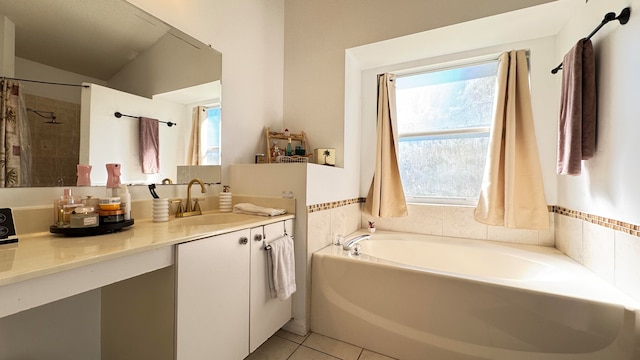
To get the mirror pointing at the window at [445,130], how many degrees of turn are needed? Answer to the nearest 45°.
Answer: approximately 45° to its left

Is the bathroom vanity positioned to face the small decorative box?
no

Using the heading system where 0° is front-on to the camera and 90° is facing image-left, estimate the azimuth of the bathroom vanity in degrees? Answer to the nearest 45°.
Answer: approximately 315°

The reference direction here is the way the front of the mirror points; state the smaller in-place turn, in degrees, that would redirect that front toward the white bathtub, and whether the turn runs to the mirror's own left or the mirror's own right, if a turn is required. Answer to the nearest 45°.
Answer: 0° — it already faces it

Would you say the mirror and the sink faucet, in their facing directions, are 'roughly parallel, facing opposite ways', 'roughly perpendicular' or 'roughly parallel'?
roughly parallel

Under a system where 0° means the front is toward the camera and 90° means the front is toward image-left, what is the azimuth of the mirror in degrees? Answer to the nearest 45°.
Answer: approximately 315°

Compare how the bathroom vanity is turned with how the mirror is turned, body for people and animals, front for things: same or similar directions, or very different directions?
same or similar directions
